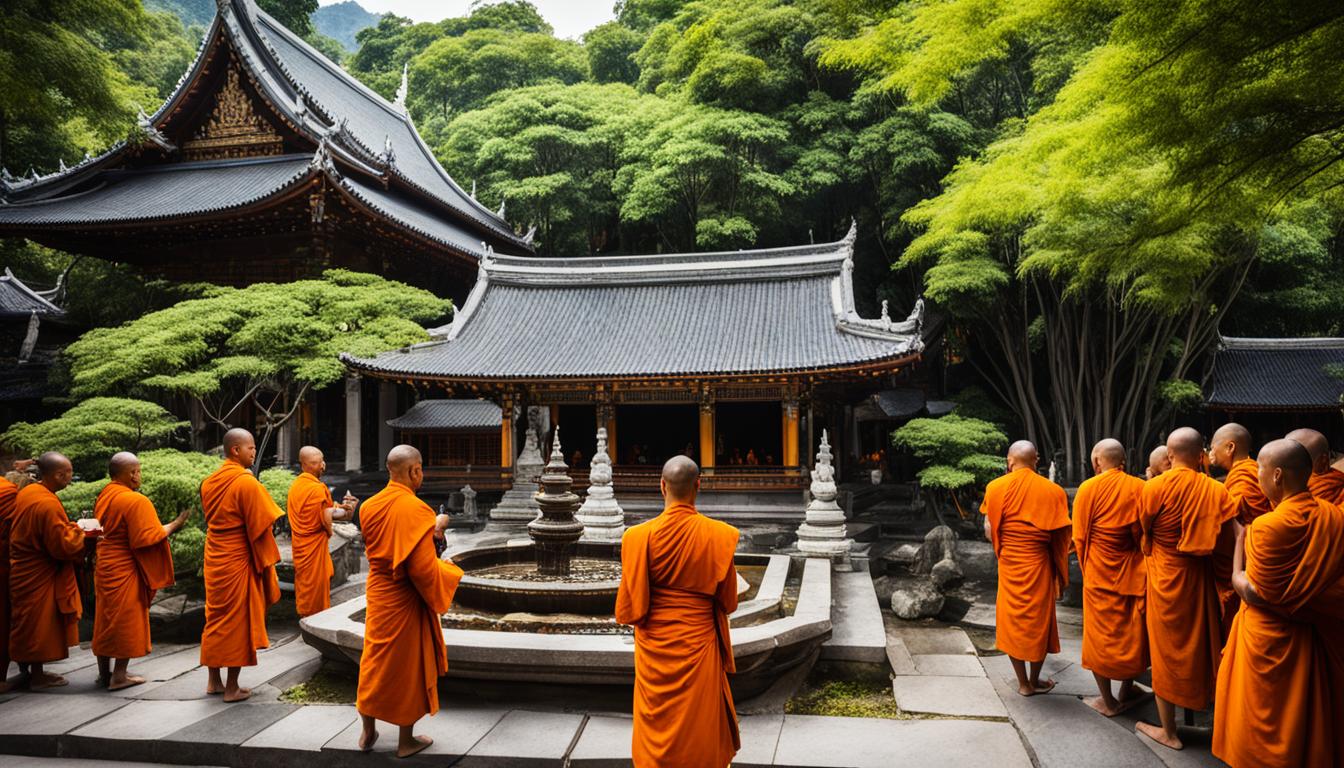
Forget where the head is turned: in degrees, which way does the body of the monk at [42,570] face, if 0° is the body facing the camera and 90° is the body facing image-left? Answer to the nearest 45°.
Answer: approximately 270°

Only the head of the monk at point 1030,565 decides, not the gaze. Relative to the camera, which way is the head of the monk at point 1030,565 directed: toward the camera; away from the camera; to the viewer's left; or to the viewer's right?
away from the camera

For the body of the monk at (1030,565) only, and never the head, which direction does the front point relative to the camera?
away from the camera

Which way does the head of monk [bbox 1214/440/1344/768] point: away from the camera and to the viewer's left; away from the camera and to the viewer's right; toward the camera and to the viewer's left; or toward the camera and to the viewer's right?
away from the camera and to the viewer's left

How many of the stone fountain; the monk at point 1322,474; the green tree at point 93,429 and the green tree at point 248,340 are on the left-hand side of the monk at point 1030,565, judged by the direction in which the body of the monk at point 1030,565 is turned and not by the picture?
3

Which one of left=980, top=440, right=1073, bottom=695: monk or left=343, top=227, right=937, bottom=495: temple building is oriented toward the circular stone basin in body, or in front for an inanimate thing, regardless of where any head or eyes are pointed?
the temple building

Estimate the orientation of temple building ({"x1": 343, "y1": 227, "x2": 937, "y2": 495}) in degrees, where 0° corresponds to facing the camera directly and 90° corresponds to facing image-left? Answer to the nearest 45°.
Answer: approximately 0°

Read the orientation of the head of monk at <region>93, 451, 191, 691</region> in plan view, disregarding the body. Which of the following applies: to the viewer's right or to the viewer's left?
to the viewer's right

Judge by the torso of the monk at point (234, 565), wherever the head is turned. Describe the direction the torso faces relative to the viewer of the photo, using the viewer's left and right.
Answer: facing to the right of the viewer
